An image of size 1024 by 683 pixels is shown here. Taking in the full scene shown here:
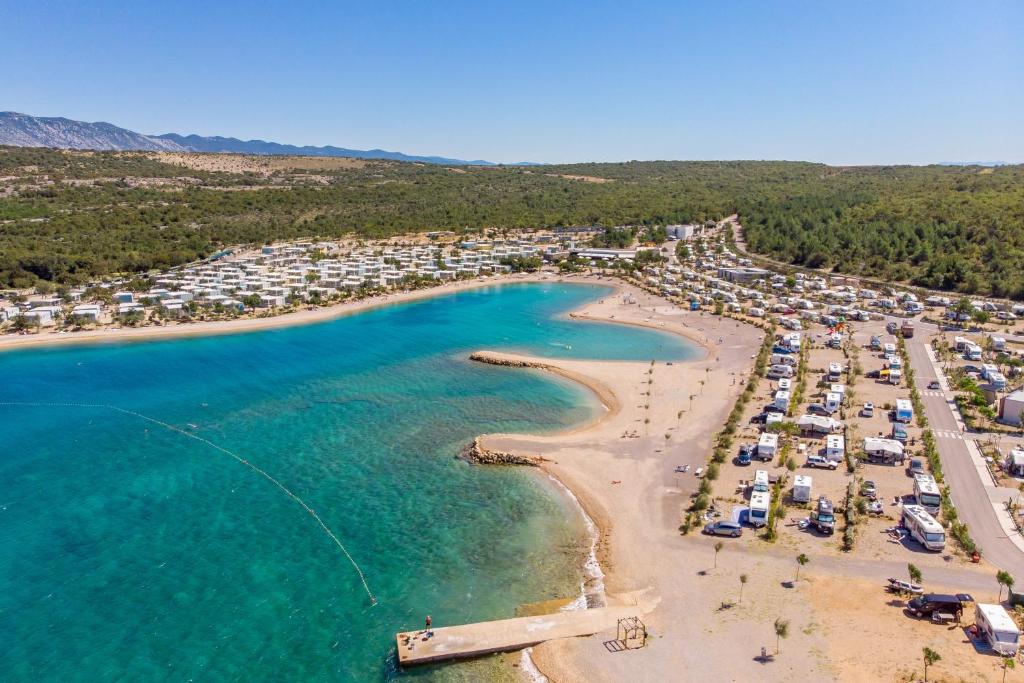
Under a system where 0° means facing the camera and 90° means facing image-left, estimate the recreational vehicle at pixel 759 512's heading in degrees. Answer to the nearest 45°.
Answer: approximately 0°

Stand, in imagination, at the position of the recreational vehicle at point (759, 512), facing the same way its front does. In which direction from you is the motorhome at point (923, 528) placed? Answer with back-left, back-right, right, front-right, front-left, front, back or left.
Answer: left

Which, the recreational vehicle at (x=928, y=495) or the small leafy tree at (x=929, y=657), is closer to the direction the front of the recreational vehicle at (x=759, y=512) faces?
the small leafy tree

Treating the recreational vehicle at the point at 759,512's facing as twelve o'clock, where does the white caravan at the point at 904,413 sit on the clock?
The white caravan is roughly at 7 o'clock from the recreational vehicle.

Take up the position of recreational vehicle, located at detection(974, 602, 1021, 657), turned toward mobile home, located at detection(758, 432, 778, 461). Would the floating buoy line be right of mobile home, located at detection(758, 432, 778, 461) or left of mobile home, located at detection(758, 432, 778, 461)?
left

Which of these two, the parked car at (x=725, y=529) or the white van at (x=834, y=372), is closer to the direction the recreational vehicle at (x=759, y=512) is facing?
the parked car

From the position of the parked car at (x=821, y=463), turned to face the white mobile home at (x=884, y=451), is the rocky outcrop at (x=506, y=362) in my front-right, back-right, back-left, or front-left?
back-left

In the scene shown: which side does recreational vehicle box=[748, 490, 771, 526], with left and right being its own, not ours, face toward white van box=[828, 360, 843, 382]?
back

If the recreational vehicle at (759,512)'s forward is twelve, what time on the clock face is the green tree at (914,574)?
The green tree is roughly at 10 o'clock from the recreational vehicle.

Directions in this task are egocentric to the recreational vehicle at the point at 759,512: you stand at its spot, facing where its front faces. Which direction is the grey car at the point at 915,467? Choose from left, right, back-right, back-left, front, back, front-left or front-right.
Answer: back-left

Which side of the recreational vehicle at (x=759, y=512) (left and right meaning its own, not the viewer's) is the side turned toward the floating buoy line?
right

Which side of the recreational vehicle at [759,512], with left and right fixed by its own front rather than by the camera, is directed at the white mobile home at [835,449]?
back

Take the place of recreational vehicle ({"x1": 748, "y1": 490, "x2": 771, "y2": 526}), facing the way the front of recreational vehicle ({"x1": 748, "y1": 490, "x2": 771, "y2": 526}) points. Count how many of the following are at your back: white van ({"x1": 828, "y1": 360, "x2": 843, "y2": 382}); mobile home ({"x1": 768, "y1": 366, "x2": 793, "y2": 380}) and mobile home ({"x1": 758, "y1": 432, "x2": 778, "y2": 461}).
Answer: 3

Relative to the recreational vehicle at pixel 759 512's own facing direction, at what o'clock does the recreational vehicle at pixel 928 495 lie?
the recreational vehicle at pixel 928 495 is roughly at 8 o'clock from the recreational vehicle at pixel 759 512.

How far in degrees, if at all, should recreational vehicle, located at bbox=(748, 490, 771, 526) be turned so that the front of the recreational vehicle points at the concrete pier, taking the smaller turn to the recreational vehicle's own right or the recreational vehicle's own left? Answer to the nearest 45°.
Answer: approximately 45° to the recreational vehicle's own right

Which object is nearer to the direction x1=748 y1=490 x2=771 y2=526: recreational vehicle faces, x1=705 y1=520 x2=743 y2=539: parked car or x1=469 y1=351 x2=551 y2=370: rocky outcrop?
the parked car

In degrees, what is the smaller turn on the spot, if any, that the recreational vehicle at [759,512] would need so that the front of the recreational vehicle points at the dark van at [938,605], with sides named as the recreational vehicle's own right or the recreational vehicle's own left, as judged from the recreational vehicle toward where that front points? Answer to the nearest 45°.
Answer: approximately 45° to the recreational vehicle's own left
